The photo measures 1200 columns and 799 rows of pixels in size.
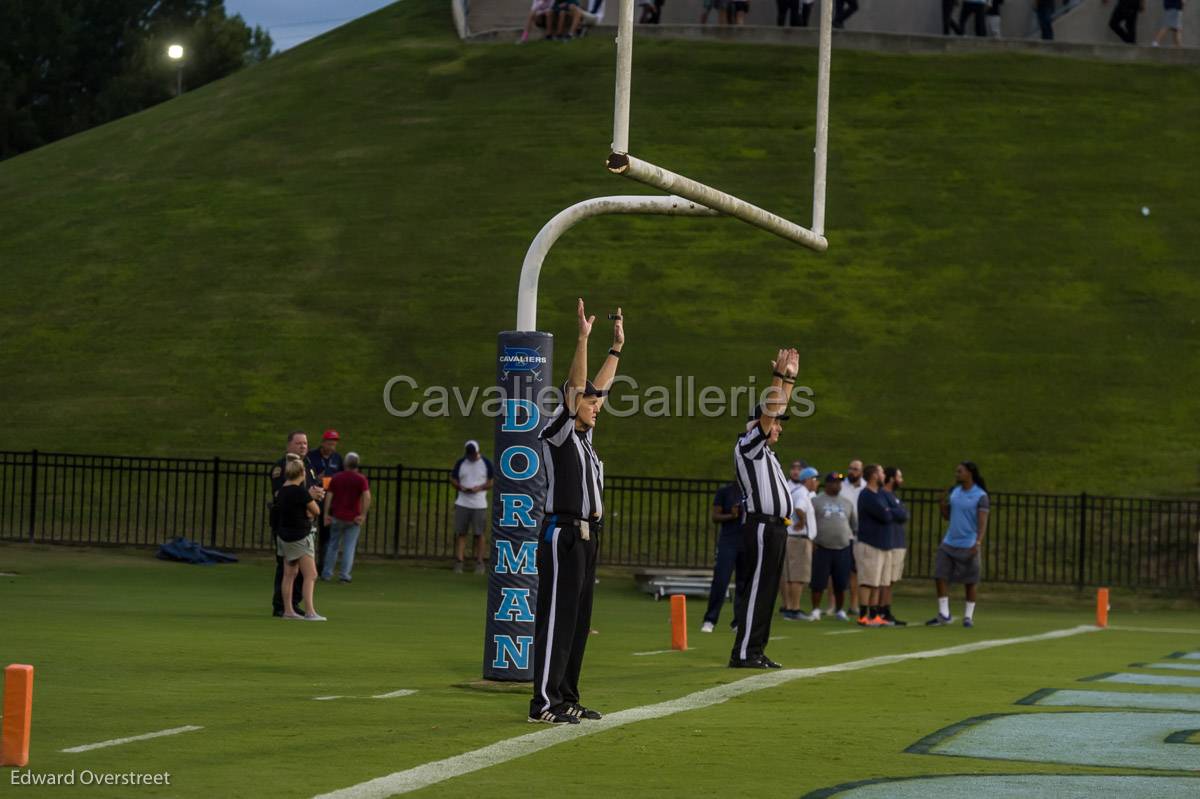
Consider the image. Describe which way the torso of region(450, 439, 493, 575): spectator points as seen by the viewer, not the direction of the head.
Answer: toward the camera

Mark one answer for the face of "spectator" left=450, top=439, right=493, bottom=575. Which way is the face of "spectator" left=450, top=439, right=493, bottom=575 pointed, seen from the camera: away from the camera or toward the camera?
toward the camera

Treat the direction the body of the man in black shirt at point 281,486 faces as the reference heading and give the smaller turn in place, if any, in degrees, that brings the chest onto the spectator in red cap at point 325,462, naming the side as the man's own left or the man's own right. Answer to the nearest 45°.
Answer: approximately 135° to the man's own left

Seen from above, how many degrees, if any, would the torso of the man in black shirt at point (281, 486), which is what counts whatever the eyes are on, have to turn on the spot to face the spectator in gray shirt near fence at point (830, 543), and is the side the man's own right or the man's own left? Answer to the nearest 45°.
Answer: approximately 45° to the man's own left

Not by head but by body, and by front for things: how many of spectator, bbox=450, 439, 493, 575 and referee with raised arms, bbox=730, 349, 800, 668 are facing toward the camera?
1

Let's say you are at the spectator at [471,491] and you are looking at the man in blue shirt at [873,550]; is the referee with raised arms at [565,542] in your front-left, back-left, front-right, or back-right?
front-right

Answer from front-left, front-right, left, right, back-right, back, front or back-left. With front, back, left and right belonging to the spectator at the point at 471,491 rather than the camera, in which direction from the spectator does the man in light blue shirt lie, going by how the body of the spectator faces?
front-left

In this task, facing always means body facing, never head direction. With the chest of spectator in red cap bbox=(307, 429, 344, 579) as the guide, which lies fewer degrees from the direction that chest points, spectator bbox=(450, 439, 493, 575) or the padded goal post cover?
the padded goal post cover

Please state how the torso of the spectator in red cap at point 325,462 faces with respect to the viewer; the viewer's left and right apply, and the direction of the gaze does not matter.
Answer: facing the viewer

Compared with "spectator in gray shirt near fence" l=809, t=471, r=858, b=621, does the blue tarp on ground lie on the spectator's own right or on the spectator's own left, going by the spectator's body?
on the spectator's own right

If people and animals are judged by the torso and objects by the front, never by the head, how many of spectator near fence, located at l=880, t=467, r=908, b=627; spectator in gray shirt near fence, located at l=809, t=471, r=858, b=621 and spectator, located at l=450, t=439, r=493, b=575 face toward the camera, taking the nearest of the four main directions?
2

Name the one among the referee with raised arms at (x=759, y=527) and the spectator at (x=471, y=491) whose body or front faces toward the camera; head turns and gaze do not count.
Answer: the spectator
